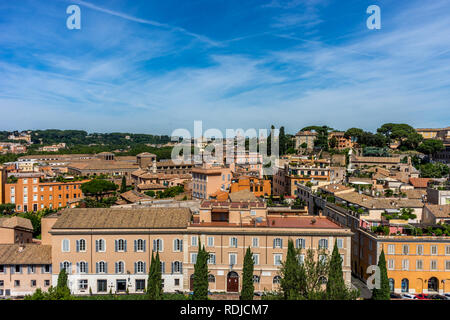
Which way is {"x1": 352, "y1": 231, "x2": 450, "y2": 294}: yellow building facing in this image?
toward the camera

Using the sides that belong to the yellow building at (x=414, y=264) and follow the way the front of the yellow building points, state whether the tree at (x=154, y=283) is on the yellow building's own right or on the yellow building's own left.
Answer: on the yellow building's own right

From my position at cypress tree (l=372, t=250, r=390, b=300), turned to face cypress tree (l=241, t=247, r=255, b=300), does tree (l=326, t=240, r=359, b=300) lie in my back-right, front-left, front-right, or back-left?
front-left

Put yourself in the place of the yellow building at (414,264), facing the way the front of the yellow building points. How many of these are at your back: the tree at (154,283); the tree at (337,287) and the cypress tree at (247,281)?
0

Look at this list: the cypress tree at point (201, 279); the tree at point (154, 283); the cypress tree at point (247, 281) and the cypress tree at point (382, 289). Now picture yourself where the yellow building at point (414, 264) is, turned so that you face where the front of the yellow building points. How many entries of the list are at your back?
0

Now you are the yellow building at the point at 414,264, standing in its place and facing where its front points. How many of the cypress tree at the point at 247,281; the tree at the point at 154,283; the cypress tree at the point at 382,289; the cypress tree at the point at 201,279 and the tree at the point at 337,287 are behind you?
0

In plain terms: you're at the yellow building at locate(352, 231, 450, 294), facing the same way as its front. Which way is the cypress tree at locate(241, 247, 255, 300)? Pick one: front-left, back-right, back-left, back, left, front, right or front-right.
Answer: front-right

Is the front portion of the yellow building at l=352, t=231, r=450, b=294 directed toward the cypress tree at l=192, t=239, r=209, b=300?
no

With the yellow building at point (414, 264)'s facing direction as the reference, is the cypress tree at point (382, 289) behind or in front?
in front

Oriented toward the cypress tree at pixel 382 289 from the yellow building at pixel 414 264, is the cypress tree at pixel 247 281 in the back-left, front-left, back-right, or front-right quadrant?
front-right

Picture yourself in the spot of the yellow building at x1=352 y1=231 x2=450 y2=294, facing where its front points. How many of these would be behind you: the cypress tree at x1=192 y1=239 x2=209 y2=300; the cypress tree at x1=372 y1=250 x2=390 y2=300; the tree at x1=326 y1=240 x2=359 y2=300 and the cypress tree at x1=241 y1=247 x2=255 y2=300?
0
